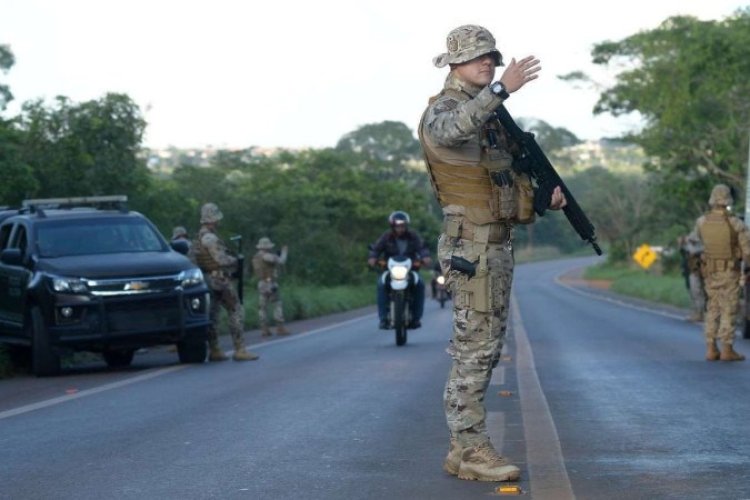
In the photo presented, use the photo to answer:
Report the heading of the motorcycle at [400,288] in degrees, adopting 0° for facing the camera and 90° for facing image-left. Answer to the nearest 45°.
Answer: approximately 0°

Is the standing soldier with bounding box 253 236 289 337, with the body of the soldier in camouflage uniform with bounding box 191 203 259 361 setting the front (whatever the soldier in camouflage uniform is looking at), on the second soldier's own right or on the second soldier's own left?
on the second soldier's own left

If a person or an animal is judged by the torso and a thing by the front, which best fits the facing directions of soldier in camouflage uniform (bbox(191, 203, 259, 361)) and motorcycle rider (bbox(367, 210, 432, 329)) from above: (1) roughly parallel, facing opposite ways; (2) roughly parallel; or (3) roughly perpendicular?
roughly perpendicular

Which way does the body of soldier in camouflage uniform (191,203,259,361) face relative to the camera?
to the viewer's right

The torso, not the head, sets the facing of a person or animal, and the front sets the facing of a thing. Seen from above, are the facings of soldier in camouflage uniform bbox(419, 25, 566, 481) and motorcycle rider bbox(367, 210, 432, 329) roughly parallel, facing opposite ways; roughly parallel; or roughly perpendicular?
roughly perpendicular

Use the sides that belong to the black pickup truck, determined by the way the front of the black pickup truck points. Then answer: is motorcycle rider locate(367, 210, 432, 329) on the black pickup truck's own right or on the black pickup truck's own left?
on the black pickup truck's own left

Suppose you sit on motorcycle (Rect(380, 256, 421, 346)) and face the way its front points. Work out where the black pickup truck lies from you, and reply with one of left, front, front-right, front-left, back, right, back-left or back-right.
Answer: front-right

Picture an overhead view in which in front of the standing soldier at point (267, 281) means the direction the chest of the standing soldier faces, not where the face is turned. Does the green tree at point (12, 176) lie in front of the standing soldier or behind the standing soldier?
behind
